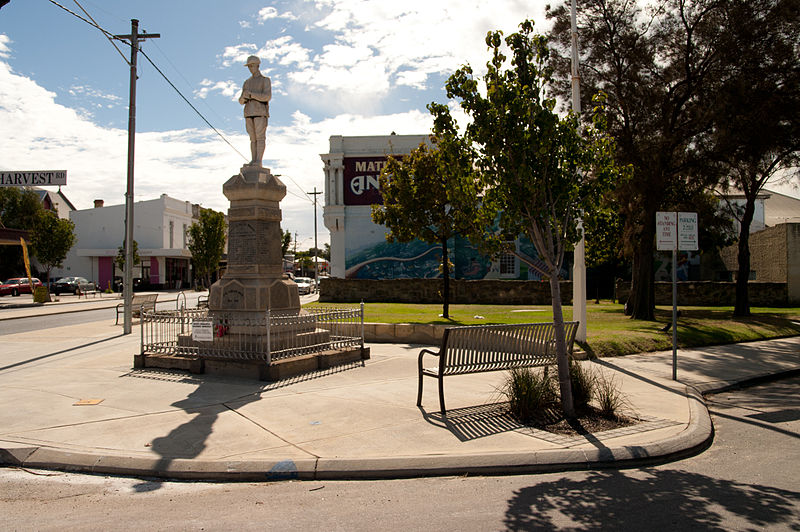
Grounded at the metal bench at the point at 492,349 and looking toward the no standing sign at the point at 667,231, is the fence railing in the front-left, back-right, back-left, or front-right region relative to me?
back-left

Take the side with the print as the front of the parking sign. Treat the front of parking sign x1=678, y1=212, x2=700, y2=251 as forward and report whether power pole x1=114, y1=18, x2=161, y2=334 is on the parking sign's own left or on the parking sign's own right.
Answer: on the parking sign's own right

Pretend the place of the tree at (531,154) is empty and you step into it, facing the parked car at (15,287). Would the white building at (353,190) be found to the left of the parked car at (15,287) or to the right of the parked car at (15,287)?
right

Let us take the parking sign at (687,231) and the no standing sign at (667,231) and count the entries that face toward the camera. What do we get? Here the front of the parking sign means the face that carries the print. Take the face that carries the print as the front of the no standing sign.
2

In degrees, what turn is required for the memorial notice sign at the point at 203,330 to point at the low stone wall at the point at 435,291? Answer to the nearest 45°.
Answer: approximately 135° to its left

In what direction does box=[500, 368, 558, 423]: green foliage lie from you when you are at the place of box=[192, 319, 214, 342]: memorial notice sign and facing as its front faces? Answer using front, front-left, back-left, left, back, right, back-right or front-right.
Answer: front-left

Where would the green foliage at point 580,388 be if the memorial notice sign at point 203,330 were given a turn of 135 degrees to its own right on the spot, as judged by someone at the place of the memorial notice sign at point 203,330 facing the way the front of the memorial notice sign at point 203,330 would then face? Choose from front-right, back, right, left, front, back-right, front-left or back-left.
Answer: back

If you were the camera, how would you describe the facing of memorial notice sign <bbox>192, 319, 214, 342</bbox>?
facing the viewer

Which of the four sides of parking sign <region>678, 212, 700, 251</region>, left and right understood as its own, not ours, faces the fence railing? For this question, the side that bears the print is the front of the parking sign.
right

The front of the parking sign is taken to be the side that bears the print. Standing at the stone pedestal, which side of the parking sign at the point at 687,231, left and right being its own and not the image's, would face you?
right

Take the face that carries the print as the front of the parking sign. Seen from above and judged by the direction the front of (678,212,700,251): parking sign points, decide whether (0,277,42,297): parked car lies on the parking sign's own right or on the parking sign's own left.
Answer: on the parking sign's own right

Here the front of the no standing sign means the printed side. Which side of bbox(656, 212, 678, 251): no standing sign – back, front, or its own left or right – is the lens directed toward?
front

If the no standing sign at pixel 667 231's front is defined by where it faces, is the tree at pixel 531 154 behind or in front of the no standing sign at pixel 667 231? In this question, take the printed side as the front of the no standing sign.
in front
